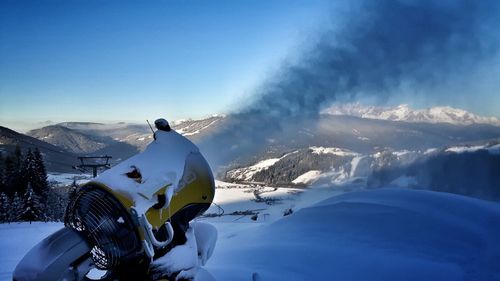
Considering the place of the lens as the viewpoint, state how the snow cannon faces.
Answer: facing away from the viewer and to the right of the viewer

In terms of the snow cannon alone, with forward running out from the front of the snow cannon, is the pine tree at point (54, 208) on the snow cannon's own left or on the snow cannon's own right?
on the snow cannon's own left

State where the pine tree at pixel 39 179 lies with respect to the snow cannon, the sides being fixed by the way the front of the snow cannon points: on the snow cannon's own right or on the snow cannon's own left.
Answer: on the snow cannon's own left

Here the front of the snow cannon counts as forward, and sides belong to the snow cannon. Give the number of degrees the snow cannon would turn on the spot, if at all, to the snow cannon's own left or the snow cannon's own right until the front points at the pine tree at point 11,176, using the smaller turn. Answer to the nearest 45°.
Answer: approximately 45° to the snow cannon's own left

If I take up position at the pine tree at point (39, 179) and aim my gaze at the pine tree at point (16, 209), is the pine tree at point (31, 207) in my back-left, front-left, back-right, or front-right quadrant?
front-left

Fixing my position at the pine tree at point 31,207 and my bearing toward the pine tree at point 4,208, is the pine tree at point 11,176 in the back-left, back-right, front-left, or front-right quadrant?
front-right

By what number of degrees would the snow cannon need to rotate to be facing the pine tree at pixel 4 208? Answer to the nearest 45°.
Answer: approximately 45° to its left

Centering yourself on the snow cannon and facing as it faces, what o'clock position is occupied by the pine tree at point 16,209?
The pine tree is roughly at 10 o'clock from the snow cannon.

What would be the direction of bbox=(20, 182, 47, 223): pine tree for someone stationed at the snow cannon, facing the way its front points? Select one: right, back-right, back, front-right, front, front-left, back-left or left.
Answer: front-left
